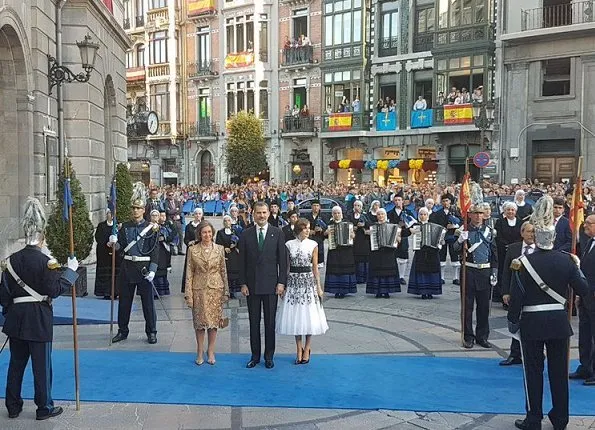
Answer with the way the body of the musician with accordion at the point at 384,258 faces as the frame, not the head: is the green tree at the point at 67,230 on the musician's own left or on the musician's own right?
on the musician's own right

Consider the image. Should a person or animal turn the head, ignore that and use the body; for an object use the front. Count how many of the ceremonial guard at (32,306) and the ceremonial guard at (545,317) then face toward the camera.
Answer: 0

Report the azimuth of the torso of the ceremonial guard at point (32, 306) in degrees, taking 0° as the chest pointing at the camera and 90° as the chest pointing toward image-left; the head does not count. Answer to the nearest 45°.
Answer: approximately 225°

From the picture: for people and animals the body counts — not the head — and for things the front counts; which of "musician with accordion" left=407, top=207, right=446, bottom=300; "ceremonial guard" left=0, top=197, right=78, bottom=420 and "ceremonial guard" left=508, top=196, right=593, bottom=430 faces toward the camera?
the musician with accordion

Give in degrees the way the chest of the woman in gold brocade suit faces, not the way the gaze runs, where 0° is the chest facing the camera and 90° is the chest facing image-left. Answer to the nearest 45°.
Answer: approximately 0°

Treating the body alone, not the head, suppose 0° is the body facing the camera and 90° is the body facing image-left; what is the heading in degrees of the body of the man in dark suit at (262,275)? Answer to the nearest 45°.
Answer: approximately 0°
